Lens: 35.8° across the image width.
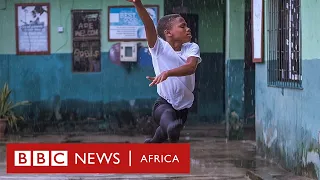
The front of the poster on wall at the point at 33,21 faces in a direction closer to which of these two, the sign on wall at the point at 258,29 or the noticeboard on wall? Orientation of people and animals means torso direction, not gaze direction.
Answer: the sign on wall

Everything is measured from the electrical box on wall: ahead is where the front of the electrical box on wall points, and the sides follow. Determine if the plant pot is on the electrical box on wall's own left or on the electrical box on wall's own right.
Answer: on the electrical box on wall's own right

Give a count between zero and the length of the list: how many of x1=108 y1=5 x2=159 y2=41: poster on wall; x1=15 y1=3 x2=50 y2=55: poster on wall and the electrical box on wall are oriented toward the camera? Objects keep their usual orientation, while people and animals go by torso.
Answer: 3

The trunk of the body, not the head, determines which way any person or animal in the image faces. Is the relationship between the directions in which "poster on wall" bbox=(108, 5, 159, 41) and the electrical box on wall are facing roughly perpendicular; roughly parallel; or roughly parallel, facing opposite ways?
roughly parallel

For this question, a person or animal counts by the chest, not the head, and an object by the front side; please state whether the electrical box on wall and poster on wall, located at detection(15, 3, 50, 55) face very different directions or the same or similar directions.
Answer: same or similar directions

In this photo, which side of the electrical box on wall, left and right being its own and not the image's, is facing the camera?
front

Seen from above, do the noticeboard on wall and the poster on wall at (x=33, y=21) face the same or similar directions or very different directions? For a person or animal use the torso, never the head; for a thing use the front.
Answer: same or similar directions

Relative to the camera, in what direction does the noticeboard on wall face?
facing the viewer

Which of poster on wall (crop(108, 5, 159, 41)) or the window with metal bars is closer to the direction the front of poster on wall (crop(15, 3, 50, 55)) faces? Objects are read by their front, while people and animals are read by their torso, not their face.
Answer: the window with metal bars

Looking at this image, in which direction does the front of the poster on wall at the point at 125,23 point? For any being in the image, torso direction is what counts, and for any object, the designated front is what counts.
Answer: toward the camera

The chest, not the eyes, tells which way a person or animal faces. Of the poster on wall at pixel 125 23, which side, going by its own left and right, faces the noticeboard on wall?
right
